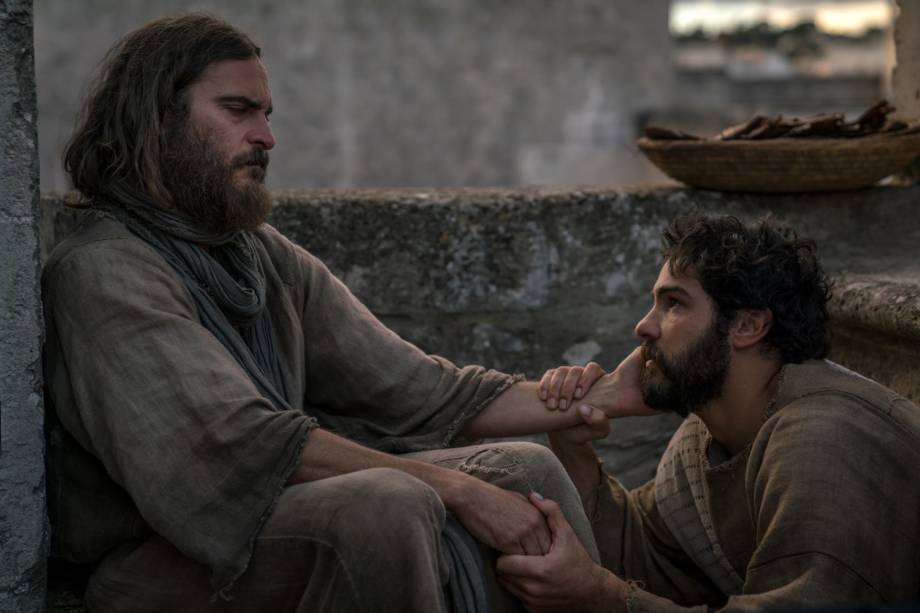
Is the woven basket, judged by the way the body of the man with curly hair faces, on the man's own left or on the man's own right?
on the man's own right

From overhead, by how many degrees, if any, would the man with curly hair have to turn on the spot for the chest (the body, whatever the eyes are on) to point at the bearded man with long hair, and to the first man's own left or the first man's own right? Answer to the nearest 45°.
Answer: approximately 45° to the first man's own left

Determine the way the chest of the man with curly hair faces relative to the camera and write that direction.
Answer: to the viewer's left

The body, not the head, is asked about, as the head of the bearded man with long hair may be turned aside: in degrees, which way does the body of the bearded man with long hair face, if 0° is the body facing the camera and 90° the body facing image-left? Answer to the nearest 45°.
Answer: approximately 315°

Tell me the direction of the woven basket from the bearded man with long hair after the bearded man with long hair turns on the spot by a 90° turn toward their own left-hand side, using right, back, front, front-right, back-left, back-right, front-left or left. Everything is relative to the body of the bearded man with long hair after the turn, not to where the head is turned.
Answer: front

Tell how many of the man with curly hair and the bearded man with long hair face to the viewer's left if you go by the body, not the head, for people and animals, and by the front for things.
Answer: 1

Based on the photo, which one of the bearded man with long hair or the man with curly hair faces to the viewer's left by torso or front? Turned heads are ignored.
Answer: the man with curly hair

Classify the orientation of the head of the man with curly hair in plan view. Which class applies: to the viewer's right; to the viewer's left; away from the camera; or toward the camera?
to the viewer's left

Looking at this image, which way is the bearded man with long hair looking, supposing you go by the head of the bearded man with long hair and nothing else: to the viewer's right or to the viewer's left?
to the viewer's right

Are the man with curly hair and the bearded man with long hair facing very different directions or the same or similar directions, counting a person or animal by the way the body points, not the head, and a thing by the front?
very different directions
